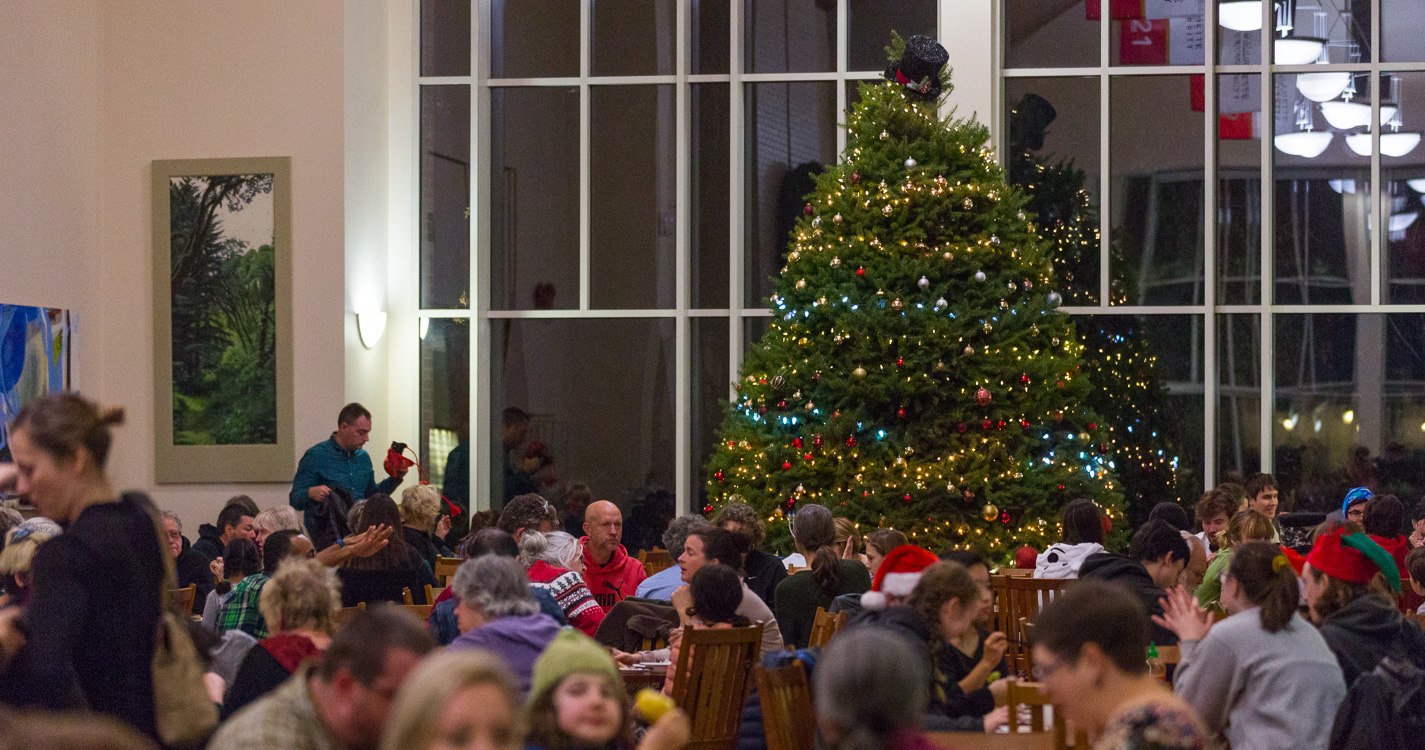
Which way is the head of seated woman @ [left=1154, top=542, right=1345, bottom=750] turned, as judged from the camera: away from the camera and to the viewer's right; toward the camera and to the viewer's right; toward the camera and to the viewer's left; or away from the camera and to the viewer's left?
away from the camera and to the viewer's left

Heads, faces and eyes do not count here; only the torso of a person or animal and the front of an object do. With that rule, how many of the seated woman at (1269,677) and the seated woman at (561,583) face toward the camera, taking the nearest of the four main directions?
0

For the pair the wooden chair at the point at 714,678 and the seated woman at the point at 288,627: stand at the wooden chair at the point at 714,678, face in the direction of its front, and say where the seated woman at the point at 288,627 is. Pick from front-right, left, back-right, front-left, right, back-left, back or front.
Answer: left

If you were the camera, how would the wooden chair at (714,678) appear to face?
facing away from the viewer and to the left of the viewer

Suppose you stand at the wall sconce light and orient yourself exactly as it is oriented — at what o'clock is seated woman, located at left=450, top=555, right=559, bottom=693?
The seated woman is roughly at 12 o'clock from the wall sconce light.

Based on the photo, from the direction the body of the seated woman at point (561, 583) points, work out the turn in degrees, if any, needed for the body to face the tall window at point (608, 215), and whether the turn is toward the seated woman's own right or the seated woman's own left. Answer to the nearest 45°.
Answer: approximately 45° to the seated woman's own left

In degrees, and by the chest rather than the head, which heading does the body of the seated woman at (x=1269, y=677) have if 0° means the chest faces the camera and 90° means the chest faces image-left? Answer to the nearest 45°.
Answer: approximately 135°

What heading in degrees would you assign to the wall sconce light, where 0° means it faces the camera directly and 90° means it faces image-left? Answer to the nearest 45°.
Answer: approximately 0°

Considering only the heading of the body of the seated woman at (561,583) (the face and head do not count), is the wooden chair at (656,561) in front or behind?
in front

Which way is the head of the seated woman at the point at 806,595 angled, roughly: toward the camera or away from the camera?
away from the camera

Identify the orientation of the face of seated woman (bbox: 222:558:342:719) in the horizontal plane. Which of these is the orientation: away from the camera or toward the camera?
away from the camera

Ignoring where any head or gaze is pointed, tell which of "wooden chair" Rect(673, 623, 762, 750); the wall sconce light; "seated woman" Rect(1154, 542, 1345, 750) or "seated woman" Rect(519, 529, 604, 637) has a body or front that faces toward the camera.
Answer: the wall sconce light

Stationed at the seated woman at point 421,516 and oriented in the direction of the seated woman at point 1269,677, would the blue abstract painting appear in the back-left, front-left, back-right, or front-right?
back-right

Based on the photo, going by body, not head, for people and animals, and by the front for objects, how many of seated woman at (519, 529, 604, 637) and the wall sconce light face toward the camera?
1

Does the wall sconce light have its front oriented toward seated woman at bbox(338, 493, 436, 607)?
yes

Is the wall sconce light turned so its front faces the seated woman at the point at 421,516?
yes
